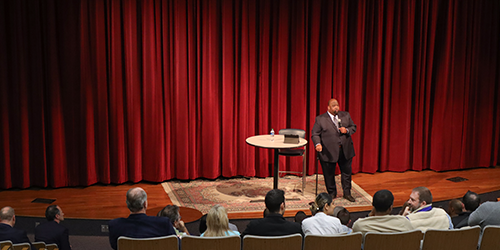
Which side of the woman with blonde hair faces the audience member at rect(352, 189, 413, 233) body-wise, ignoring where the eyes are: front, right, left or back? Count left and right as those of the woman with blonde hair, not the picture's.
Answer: right

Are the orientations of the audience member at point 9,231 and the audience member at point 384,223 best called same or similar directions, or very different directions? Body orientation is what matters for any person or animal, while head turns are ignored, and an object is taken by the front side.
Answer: same or similar directions

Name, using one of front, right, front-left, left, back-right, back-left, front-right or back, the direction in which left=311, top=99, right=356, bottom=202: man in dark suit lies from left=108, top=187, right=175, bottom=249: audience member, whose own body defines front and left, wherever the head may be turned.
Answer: front-right

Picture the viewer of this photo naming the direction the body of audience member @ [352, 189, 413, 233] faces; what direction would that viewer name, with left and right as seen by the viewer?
facing away from the viewer

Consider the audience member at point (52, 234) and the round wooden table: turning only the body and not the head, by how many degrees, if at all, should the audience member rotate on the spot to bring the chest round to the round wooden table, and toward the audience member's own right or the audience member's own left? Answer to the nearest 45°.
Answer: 0° — they already face it

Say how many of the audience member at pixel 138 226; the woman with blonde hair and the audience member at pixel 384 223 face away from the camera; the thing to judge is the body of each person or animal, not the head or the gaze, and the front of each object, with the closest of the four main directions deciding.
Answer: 3

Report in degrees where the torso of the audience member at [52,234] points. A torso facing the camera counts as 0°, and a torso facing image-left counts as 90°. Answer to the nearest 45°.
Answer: approximately 225°

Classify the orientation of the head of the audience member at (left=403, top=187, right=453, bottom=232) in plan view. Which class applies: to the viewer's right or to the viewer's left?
to the viewer's left

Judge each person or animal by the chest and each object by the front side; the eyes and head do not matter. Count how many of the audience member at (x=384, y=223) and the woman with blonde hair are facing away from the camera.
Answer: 2

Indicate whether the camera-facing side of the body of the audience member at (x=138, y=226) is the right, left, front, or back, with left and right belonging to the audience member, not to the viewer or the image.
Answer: back

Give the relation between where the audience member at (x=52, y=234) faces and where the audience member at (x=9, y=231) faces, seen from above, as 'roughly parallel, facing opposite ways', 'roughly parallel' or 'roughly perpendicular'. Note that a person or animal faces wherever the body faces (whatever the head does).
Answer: roughly parallel

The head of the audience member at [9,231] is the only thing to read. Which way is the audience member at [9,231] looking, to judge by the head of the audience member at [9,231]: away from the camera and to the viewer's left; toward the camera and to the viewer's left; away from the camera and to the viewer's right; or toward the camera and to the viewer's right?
away from the camera and to the viewer's right

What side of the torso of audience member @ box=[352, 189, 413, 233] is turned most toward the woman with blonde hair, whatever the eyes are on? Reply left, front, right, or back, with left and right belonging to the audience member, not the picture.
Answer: left

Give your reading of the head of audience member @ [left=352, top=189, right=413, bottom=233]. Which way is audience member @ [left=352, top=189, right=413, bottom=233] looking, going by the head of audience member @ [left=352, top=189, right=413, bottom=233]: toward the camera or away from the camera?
away from the camera

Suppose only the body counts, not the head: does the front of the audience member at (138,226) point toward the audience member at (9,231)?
no

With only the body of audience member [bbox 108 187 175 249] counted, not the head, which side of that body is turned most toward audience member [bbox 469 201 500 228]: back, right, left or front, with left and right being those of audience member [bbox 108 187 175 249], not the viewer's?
right

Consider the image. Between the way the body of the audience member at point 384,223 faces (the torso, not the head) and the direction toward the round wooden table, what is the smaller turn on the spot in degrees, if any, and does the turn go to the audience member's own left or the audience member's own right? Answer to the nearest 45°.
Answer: approximately 45° to the audience member's own left
